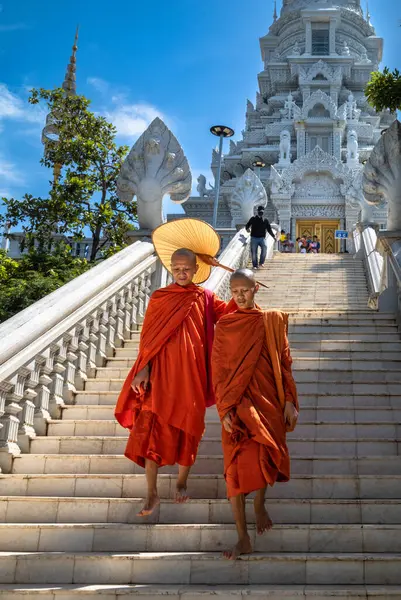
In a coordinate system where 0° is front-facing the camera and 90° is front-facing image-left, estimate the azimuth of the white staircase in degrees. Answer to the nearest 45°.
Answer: approximately 0°

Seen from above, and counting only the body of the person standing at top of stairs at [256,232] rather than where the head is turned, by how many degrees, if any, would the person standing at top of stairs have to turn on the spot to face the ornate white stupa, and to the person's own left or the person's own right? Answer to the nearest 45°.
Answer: approximately 180°

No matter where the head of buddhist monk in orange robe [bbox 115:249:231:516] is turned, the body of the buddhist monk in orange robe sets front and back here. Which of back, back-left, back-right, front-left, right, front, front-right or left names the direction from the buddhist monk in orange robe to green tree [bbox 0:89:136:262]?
back

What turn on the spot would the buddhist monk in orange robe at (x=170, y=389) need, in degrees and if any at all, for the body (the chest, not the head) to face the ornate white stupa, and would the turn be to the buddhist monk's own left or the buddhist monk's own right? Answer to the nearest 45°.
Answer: approximately 180°

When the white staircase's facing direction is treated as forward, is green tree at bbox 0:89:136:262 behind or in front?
behind

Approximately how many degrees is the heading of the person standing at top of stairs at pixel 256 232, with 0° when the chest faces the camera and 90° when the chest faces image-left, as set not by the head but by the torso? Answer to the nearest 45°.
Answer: approximately 0°
